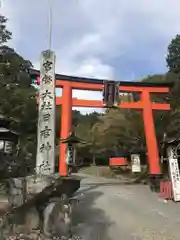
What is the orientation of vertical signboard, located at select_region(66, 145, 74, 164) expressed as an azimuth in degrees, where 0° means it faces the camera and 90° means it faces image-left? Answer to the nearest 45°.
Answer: approximately 0°

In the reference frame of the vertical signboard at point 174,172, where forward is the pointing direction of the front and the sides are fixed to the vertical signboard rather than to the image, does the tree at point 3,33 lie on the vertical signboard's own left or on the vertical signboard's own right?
on the vertical signboard's own right

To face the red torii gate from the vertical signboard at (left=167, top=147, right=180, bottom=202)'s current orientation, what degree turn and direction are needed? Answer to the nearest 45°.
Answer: approximately 135° to its right

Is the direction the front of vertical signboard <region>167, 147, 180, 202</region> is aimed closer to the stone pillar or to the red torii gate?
the stone pillar

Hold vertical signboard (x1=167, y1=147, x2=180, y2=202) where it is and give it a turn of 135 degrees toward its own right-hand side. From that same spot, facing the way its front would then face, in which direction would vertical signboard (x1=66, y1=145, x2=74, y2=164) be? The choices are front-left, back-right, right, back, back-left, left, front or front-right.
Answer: front

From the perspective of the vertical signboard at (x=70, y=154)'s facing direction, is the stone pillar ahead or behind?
ahead

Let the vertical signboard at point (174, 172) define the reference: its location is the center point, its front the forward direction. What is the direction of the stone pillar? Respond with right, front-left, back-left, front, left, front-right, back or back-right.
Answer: front-right

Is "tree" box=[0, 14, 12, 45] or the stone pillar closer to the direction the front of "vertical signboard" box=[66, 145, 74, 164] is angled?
the stone pillar

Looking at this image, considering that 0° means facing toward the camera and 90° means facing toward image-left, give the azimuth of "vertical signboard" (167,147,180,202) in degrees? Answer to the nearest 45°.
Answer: approximately 0°
